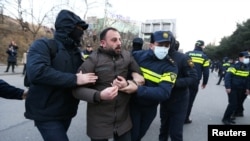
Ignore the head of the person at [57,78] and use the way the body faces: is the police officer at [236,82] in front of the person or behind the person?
in front

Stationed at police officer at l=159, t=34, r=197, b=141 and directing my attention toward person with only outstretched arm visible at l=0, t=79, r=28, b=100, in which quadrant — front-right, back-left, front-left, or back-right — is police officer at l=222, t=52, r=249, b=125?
back-right

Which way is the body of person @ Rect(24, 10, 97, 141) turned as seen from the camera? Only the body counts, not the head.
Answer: to the viewer's right

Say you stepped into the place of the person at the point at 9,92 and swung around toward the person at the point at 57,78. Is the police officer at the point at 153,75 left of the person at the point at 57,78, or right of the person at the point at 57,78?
left

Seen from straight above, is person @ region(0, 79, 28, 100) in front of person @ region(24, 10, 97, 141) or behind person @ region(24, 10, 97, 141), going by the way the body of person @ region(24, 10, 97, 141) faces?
behind
